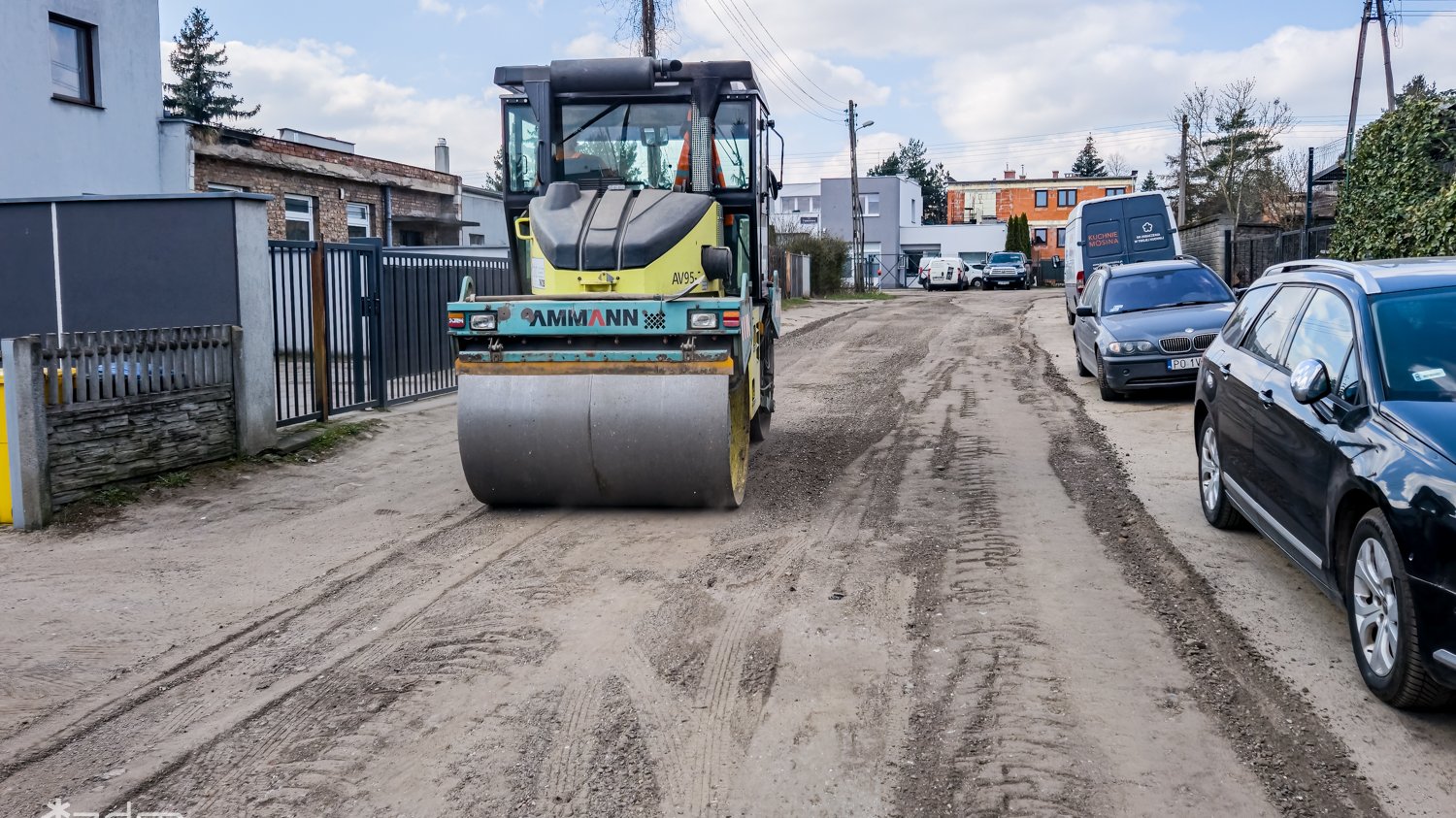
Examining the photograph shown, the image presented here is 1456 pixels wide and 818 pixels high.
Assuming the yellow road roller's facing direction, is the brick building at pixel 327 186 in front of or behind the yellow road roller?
behind

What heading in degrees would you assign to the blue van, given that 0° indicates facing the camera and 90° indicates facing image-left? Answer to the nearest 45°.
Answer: approximately 180°

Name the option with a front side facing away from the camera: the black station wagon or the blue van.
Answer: the blue van

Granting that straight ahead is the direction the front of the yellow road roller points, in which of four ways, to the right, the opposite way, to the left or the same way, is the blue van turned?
the opposite way

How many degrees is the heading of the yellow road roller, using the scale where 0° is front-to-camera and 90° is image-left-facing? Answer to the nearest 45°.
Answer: approximately 0°

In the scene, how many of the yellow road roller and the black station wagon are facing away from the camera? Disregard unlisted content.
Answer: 0

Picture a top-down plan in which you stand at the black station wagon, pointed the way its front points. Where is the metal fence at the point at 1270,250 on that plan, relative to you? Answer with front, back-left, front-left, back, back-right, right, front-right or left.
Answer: back-left

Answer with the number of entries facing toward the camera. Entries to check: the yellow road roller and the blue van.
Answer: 1

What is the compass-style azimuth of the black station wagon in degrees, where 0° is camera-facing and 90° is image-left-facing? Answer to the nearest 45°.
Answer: approximately 315°

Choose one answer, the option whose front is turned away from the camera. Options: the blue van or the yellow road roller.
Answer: the blue van

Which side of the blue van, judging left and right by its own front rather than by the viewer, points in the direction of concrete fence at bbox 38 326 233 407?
back

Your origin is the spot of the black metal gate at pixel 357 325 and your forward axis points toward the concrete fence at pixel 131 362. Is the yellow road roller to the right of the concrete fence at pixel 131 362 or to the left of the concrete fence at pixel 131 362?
left

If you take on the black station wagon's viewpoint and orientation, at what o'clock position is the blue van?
The blue van is roughly at 7 o'clock from the black station wagon.
